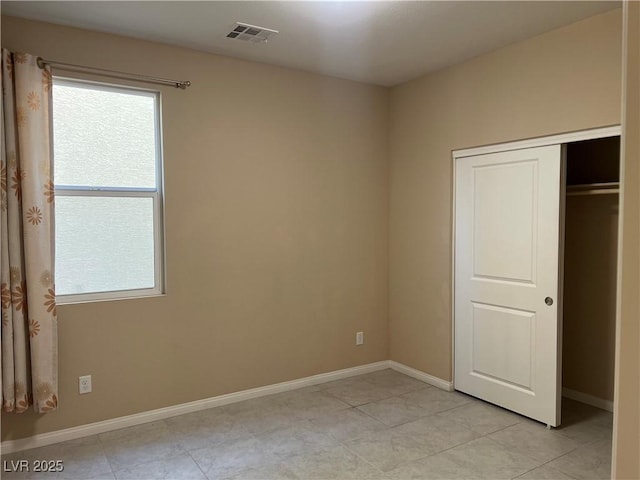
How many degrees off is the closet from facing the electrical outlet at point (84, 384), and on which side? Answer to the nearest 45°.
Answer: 0° — it already faces it

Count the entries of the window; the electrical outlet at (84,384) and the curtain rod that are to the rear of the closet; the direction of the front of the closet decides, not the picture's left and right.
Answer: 0

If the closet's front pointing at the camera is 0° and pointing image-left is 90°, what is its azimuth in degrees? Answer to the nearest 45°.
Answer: approximately 45°

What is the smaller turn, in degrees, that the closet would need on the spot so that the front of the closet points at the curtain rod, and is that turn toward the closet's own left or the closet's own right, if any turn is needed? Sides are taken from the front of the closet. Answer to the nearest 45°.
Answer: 0° — it already faces it

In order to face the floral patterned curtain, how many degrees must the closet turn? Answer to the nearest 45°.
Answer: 0° — it already faces it

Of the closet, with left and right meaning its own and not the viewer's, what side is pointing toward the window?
front

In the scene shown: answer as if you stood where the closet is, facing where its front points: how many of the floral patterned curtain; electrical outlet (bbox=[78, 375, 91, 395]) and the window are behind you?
0
